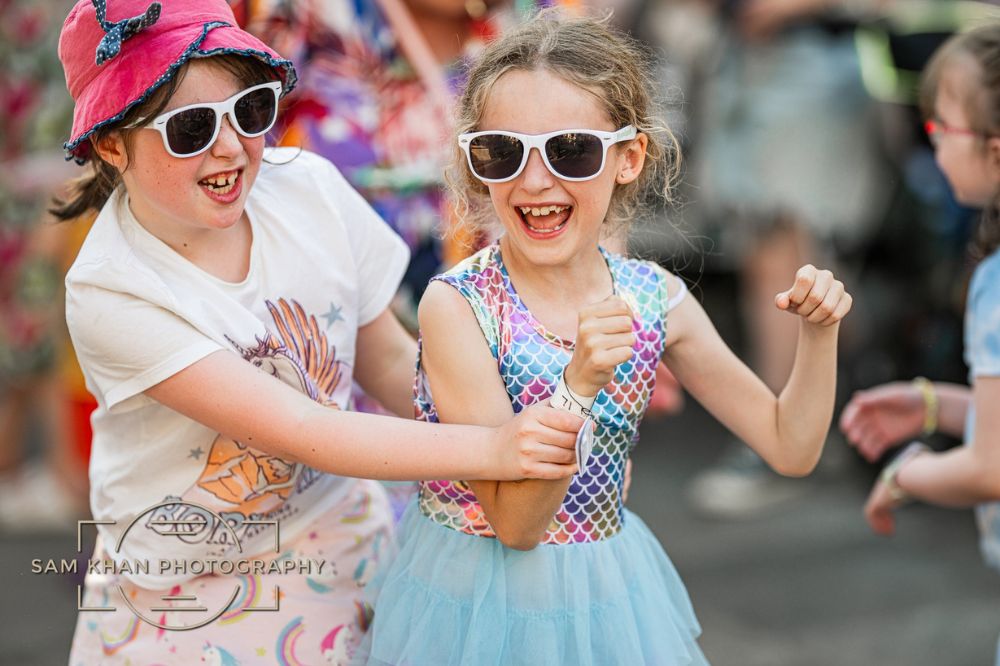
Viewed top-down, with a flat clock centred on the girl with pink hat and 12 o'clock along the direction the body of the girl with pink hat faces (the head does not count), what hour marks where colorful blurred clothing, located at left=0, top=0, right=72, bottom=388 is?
The colorful blurred clothing is roughly at 7 o'clock from the girl with pink hat.

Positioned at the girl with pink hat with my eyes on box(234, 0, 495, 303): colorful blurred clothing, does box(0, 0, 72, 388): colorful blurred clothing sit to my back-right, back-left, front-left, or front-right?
front-left

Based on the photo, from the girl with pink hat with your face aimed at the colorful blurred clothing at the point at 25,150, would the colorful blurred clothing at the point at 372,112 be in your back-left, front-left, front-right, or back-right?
front-right

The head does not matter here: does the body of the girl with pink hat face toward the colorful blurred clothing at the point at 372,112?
no

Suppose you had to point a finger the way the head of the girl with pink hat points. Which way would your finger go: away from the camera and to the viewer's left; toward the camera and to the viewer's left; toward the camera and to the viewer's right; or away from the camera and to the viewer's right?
toward the camera and to the viewer's right

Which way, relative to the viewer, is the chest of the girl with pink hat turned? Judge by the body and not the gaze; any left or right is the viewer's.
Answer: facing the viewer and to the right of the viewer
